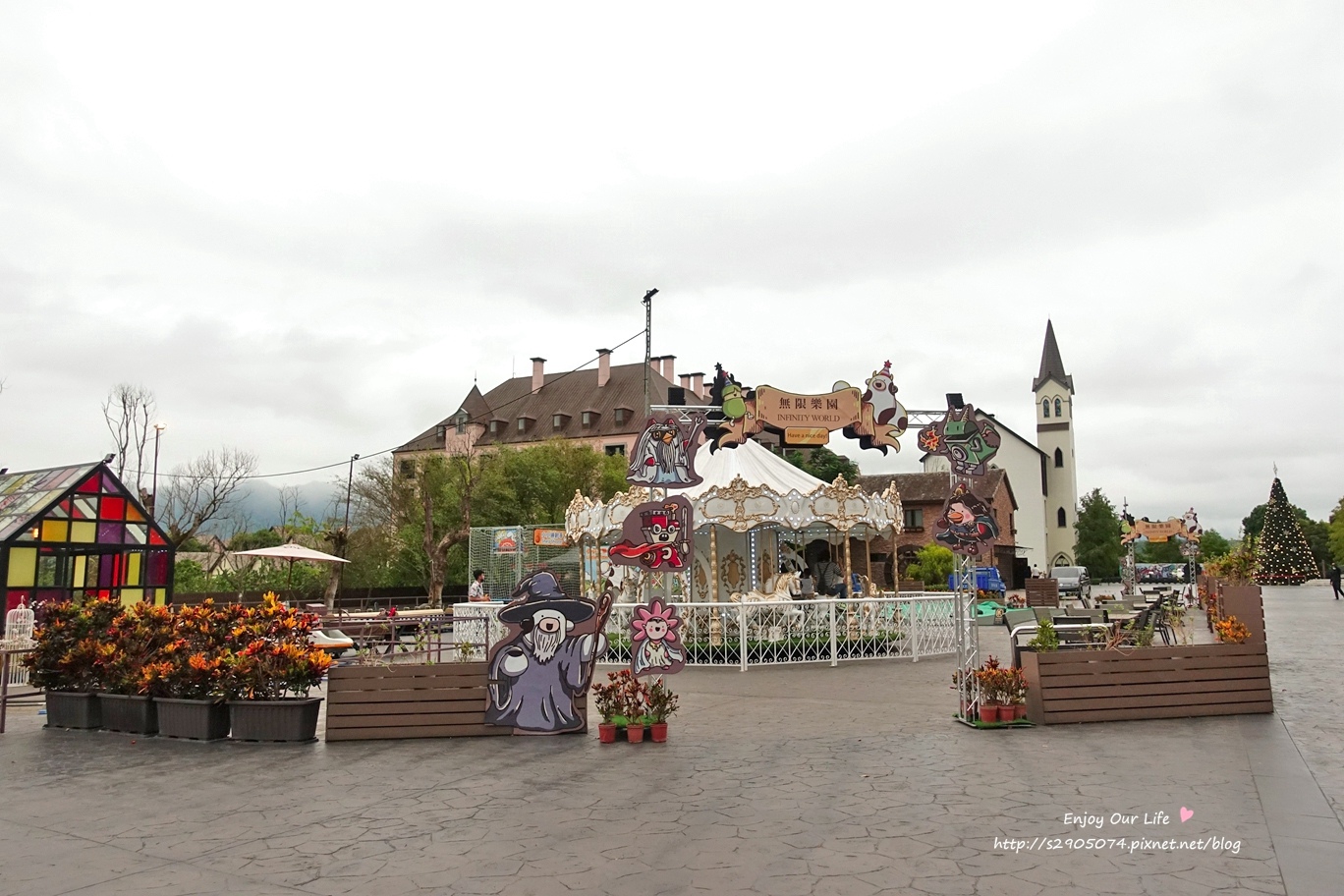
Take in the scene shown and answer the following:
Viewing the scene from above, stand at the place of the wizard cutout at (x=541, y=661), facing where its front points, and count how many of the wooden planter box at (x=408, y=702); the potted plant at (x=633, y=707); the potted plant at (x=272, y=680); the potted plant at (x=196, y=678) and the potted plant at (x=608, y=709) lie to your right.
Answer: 3

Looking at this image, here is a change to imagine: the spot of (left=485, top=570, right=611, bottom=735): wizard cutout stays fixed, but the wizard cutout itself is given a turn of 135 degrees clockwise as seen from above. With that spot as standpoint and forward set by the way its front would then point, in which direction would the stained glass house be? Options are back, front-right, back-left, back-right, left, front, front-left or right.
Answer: front

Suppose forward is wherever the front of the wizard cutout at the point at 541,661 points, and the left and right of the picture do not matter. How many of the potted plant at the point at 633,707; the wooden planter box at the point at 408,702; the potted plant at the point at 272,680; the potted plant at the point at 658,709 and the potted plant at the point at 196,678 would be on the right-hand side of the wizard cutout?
3

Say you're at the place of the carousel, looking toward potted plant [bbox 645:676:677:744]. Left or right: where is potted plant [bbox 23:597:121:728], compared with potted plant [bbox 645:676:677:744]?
right

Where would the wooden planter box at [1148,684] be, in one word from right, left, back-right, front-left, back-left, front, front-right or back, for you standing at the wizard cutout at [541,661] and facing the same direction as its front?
left

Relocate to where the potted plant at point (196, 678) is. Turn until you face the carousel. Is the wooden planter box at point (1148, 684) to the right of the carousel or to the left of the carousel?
right

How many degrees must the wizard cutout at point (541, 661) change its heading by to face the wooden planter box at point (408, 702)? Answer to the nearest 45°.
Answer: approximately 90° to its right
